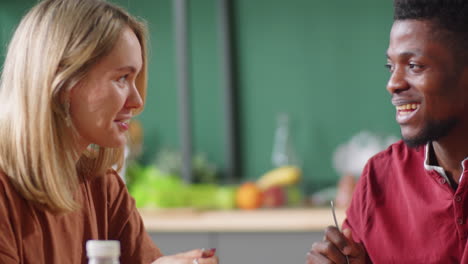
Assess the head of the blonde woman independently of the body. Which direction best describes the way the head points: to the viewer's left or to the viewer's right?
to the viewer's right

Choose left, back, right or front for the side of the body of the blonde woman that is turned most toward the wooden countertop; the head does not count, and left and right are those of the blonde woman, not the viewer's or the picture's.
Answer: left

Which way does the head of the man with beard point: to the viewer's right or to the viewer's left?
to the viewer's left

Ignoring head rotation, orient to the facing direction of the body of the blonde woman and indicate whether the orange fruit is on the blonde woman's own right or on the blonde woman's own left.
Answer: on the blonde woman's own left

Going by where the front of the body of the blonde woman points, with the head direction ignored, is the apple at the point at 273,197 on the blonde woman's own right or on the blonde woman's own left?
on the blonde woman's own left

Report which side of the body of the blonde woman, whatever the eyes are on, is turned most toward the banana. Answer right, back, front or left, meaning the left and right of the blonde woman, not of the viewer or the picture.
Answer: left

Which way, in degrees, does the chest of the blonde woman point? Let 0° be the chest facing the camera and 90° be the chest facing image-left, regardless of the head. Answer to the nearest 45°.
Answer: approximately 315°

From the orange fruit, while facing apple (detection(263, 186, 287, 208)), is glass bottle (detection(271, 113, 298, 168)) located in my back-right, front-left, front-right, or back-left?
front-left

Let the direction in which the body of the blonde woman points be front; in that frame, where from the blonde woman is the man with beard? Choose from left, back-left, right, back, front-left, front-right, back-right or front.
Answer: front-left
